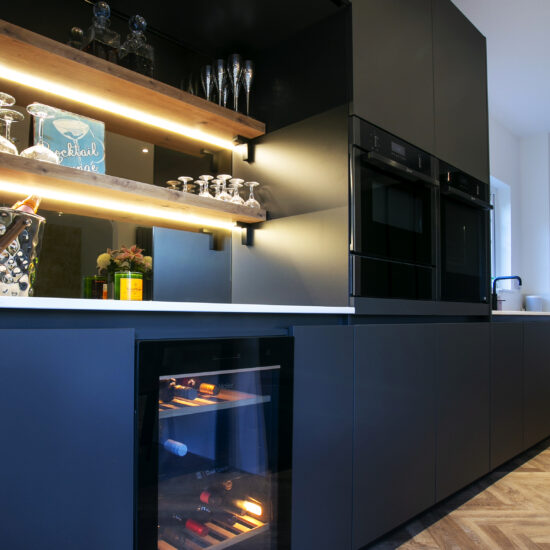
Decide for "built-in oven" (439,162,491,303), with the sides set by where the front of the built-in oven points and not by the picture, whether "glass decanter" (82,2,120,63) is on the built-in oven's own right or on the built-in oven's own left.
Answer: on the built-in oven's own right

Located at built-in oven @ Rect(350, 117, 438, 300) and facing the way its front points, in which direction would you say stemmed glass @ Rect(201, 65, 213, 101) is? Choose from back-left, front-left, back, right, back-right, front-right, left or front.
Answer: back-right

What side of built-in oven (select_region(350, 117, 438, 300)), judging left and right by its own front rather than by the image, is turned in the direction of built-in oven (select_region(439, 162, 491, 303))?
left

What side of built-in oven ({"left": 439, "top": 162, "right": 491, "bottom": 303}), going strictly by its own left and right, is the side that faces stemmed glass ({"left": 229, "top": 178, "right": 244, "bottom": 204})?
right

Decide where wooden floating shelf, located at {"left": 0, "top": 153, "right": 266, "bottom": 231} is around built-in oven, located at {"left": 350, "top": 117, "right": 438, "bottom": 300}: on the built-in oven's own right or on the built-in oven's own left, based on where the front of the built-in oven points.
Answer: on the built-in oven's own right

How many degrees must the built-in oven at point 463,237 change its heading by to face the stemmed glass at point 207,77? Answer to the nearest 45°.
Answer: approximately 90° to its right

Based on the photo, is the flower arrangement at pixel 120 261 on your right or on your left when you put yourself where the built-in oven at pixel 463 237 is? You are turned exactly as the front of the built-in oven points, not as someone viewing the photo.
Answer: on your right

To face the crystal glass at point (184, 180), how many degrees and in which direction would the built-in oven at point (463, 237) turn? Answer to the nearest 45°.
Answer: approximately 90° to its right
